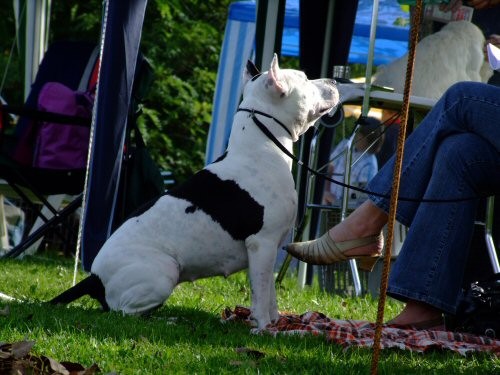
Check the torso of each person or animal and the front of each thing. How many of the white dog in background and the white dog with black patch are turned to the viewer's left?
0

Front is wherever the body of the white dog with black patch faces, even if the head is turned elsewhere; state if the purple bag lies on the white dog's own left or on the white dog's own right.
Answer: on the white dog's own left

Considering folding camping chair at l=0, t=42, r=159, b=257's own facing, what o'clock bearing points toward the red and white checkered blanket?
The red and white checkered blanket is roughly at 10 o'clock from the folding camping chair.

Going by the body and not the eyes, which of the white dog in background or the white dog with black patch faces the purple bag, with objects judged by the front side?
the white dog in background

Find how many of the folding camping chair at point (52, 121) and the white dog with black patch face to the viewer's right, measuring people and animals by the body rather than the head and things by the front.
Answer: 1

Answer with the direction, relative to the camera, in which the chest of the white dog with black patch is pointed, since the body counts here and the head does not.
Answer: to the viewer's right

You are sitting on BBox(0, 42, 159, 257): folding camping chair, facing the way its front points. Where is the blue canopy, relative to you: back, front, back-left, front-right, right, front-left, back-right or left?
back

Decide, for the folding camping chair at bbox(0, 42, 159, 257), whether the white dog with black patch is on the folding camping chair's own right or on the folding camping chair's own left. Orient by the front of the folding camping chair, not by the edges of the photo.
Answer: on the folding camping chair's own left

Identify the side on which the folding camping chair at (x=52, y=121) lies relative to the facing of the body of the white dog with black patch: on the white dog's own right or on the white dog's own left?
on the white dog's own left
